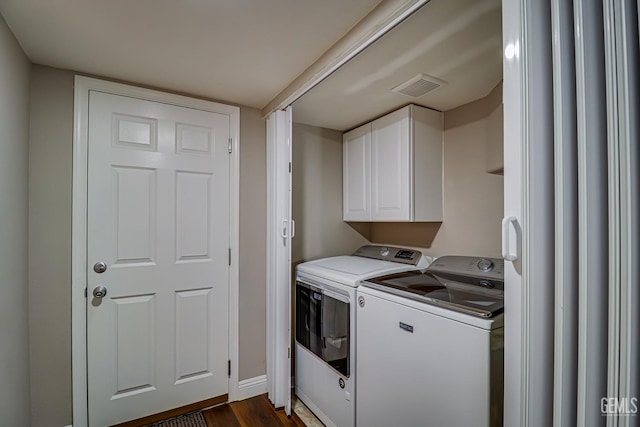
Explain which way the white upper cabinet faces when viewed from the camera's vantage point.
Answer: facing the viewer and to the left of the viewer

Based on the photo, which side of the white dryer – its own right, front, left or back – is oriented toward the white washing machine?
left

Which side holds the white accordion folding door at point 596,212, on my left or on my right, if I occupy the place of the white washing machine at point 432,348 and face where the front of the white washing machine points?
on my left

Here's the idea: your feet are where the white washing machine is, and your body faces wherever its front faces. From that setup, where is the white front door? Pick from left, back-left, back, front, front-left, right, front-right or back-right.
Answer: front-right

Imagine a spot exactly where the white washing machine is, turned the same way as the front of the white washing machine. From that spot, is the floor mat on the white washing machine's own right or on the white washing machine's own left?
on the white washing machine's own right

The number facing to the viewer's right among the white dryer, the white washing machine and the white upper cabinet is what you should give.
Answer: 0

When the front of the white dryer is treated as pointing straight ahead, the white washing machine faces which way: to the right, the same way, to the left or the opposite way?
the same way

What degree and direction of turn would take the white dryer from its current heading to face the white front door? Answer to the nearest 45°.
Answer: approximately 45° to its right

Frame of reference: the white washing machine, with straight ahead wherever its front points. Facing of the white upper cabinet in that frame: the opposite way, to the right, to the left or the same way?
the same way

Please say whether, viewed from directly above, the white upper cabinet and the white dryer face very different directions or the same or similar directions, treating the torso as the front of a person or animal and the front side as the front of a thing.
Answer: same or similar directions

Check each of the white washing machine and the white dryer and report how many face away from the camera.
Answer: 0
